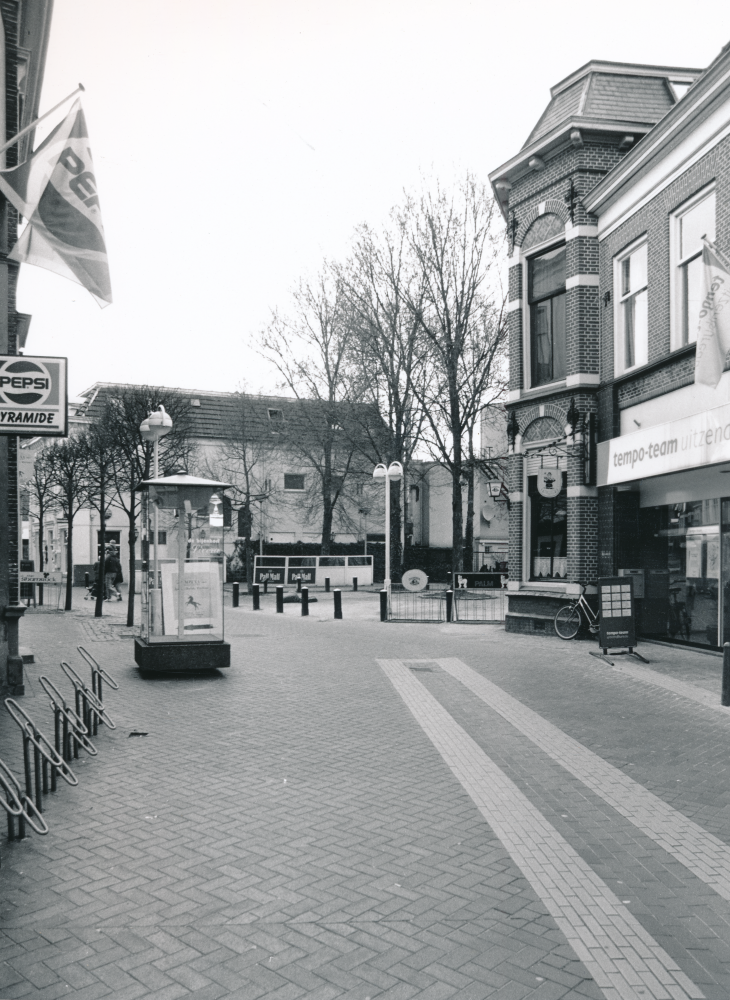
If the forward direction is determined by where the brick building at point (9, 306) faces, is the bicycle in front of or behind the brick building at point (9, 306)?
in front

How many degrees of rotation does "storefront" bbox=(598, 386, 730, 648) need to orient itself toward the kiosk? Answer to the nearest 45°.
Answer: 0° — it already faces it

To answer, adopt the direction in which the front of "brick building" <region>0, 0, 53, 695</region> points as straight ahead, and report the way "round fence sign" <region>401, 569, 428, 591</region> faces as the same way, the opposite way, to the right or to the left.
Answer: to the right

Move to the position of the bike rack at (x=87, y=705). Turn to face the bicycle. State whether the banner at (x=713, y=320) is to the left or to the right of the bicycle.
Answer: right

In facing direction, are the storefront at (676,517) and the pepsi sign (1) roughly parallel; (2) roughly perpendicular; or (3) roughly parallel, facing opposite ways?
roughly perpendicular

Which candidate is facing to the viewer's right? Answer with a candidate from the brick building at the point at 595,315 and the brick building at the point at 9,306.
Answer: the brick building at the point at 9,306

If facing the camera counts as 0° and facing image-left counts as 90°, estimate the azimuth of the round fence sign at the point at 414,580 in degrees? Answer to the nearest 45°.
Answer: approximately 0°

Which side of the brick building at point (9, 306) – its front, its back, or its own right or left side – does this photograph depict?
right
